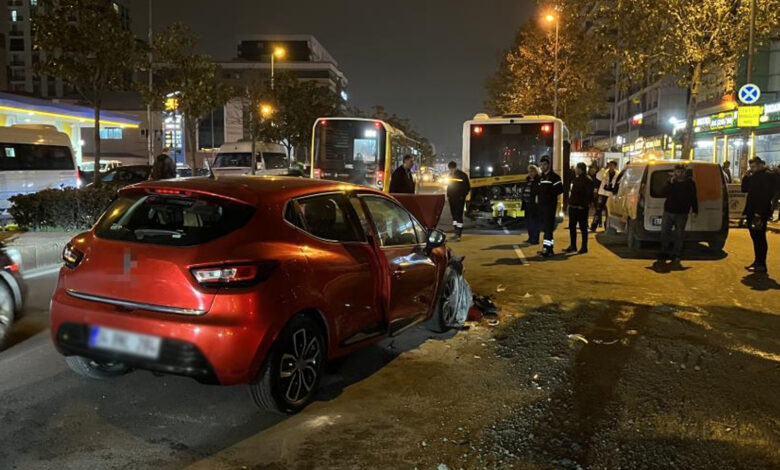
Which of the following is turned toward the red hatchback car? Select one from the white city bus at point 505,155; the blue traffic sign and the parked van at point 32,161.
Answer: the blue traffic sign

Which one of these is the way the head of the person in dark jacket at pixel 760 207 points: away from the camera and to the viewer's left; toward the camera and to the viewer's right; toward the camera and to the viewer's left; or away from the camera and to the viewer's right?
toward the camera and to the viewer's left

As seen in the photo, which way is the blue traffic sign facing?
toward the camera

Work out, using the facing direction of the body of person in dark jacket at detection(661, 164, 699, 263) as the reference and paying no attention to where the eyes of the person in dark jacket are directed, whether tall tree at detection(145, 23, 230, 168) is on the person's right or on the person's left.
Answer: on the person's right

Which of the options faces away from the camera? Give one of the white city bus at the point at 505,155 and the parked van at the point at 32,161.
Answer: the white city bus

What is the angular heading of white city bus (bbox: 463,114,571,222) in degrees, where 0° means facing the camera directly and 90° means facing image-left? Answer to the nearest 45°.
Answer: approximately 180°

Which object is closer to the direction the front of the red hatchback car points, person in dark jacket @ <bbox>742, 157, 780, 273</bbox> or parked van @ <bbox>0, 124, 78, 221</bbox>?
the person in dark jacket

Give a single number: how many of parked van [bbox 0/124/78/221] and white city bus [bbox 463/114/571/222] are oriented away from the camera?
1

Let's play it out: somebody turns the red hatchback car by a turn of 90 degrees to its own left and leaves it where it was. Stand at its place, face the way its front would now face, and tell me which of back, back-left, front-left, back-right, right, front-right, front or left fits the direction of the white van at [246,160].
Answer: front-right

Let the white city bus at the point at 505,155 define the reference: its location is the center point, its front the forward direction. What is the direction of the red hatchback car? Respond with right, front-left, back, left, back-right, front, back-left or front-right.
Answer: back

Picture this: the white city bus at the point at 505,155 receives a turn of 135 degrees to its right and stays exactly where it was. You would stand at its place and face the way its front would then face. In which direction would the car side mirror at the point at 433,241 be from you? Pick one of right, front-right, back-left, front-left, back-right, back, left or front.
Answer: front-right

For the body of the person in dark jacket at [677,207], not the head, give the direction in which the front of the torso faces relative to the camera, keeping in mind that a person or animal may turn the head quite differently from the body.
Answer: toward the camera

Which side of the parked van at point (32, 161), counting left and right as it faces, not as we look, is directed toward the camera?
left
